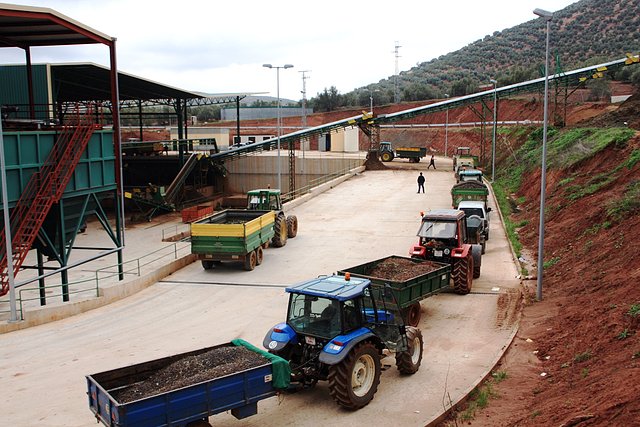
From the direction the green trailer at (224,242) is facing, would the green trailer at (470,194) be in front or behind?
in front

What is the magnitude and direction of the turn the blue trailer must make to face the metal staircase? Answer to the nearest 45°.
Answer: approximately 45° to its left

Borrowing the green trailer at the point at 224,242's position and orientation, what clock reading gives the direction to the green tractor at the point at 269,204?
The green tractor is roughly at 11 o'clock from the green trailer.

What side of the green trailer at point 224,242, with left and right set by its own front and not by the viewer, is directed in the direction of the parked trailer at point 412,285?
right
